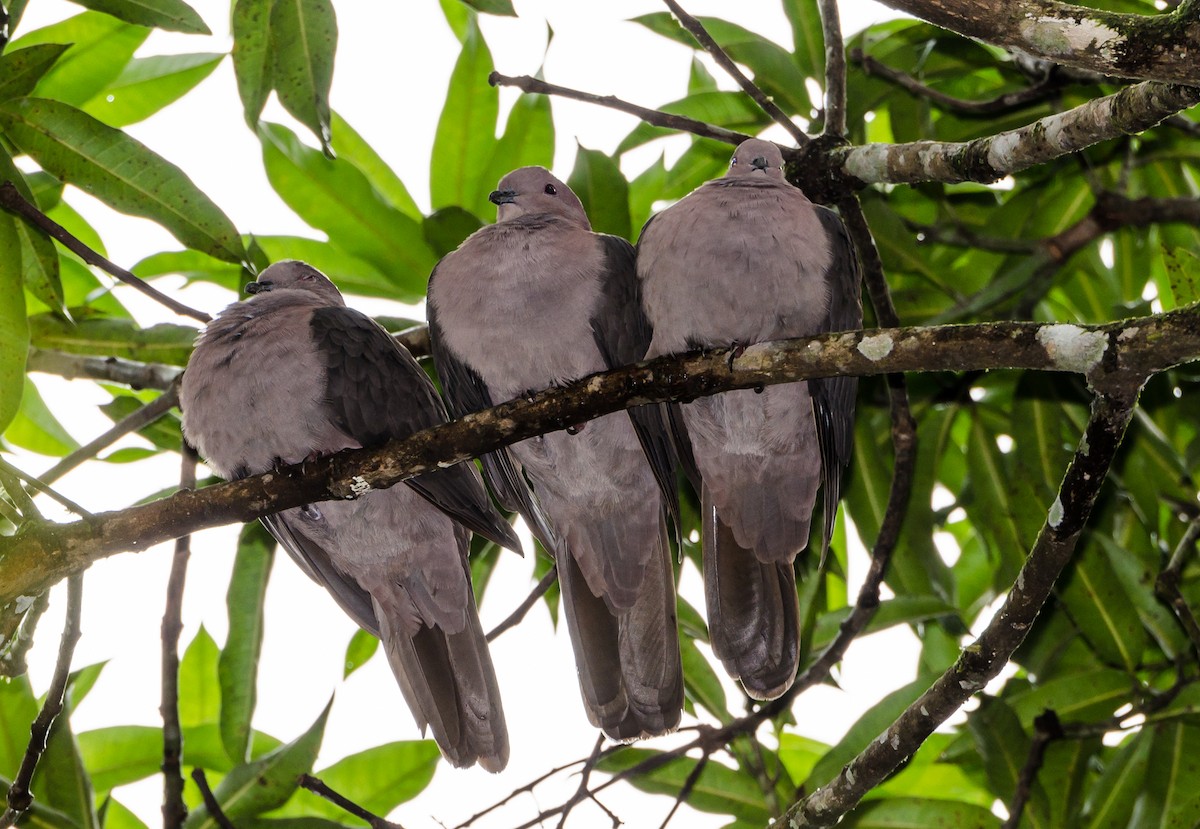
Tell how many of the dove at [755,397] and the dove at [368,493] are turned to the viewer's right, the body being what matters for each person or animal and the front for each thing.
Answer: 0

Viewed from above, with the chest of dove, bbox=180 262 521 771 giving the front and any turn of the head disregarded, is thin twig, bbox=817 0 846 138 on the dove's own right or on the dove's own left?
on the dove's own left

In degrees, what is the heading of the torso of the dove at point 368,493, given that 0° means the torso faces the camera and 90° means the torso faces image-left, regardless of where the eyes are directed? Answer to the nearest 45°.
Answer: approximately 45°

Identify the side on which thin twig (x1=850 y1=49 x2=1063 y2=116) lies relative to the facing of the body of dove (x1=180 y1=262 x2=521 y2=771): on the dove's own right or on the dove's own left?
on the dove's own left

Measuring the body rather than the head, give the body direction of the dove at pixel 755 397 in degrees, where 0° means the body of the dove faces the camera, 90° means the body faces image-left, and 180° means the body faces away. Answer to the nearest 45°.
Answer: approximately 0°

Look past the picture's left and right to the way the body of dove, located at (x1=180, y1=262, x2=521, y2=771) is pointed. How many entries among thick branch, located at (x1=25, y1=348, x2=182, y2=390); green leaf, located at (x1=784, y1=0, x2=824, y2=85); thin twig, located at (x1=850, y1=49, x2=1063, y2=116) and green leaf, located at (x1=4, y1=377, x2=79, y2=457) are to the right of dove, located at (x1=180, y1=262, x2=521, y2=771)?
2

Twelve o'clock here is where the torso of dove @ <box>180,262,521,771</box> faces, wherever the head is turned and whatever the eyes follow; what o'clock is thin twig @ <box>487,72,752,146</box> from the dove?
The thin twig is roughly at 9 o'clock from the dove.

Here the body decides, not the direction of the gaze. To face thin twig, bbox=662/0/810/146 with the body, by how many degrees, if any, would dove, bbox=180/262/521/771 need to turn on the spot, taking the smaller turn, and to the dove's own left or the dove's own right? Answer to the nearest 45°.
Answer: approximately 90° to the dove's own left

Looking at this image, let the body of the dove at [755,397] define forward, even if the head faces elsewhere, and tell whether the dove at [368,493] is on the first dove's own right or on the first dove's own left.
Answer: on the first dove's own right
